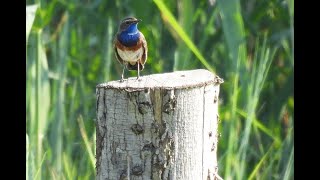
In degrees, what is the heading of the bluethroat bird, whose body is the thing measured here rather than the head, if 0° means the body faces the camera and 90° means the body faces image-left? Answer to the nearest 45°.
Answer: approximately 0°

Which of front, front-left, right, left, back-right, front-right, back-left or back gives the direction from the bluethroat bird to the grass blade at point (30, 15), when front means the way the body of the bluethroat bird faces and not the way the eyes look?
back-right
